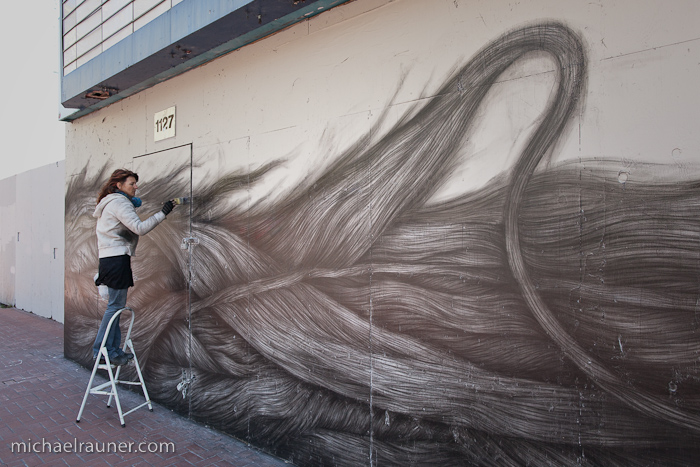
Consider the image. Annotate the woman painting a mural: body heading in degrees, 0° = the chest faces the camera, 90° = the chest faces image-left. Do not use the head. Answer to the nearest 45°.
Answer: approximately 270°
